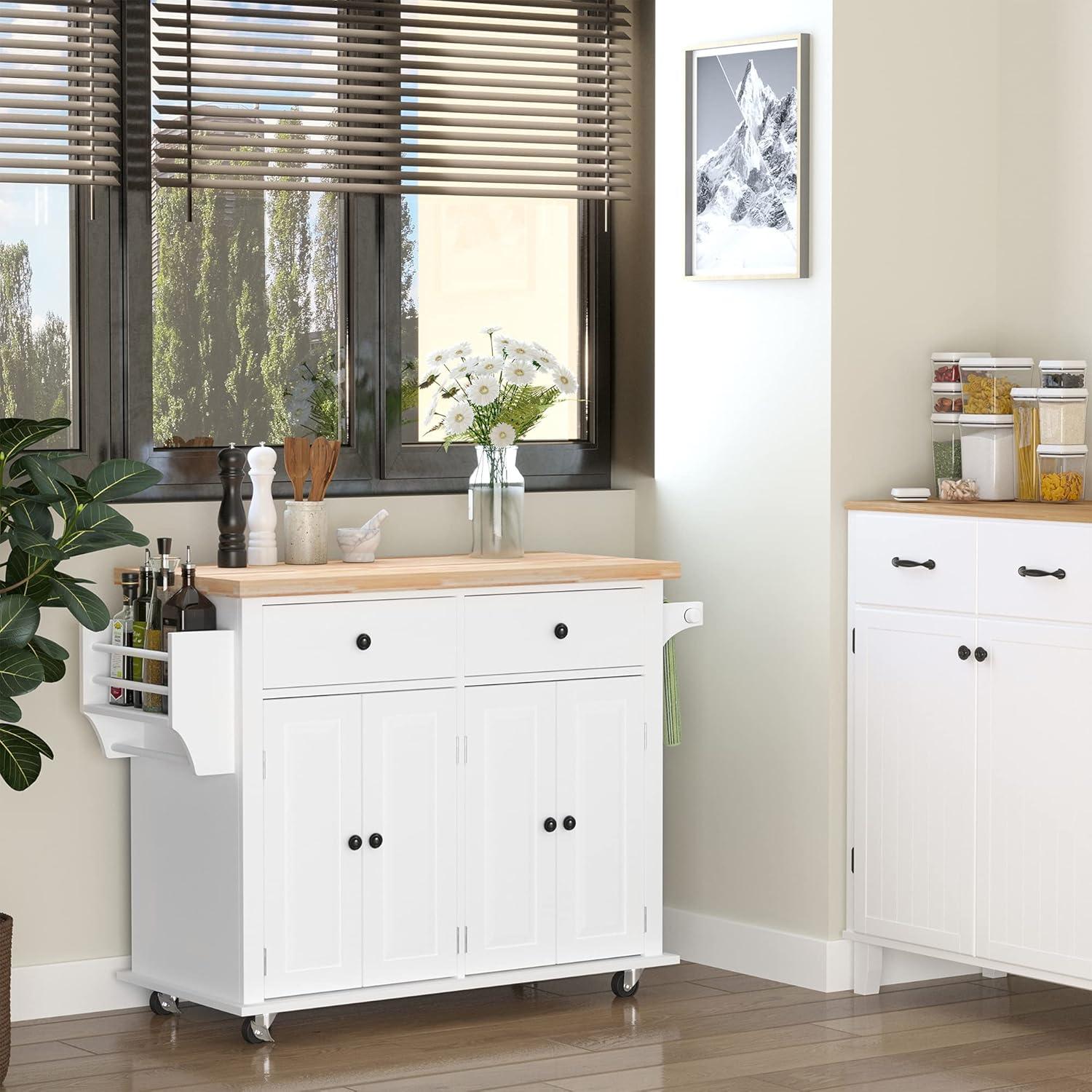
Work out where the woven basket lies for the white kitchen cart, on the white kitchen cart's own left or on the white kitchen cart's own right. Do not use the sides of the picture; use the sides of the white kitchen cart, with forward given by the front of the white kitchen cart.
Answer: on the white kitchen cart's own right

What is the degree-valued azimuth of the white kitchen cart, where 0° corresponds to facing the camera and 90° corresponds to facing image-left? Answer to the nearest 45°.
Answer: approximately 315°

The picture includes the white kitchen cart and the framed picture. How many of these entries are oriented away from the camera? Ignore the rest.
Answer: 0

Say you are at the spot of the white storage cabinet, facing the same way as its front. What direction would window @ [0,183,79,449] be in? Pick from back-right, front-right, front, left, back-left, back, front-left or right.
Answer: front-right

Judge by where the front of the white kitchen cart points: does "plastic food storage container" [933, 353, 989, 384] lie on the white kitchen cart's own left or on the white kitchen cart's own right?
on the white kitchen cart's own left

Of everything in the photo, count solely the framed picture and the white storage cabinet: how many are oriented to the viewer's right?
0

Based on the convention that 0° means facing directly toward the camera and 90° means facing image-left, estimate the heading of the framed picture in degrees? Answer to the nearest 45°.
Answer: approximately 45°

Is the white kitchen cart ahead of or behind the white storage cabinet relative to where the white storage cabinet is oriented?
ahead

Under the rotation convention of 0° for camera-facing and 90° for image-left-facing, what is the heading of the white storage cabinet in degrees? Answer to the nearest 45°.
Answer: approximately 45°
